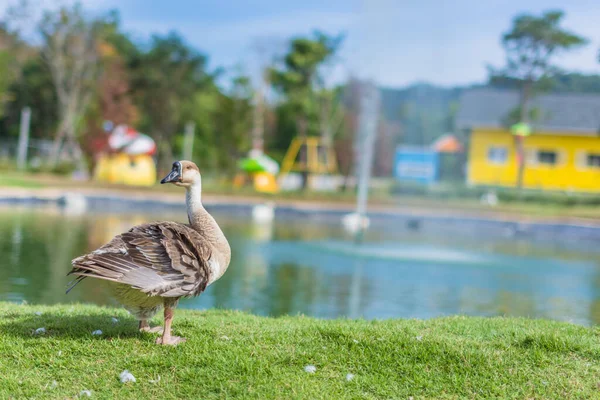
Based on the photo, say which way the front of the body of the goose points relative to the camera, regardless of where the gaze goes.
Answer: to the viewer's right

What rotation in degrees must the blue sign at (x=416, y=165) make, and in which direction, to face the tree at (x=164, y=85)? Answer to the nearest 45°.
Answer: approximately 135° to its right

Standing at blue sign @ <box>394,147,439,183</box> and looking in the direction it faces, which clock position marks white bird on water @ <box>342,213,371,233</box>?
The white bird on water is roughly at 12 o'clock from the blue sign.

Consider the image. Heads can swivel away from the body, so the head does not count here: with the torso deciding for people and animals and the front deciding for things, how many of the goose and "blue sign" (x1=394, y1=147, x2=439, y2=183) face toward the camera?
1

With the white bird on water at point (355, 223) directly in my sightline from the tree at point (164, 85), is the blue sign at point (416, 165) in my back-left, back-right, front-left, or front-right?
front-left

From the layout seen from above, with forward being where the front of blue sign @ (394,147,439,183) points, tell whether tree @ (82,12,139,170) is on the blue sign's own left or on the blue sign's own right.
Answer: on the blue sign's own right

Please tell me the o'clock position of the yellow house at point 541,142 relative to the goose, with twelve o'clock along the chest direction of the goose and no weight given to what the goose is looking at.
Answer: The yellow house is roughly at 10 o'clock from the goose.

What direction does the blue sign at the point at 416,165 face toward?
toward the camera

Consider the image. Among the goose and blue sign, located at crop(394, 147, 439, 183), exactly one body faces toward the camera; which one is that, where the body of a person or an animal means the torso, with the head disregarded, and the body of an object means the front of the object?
the blue sign

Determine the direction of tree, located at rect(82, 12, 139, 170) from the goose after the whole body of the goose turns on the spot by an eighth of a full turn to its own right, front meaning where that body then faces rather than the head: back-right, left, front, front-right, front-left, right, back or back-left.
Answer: back-left

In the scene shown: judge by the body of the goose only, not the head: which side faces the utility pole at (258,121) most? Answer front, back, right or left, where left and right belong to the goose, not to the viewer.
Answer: left

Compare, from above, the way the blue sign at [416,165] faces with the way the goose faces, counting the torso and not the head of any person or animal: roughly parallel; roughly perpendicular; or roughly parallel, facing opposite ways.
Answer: roughly perpendicular

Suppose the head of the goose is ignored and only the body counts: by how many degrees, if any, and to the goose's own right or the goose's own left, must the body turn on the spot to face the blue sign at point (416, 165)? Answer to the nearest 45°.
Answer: approximately 45° to the goose's own left
